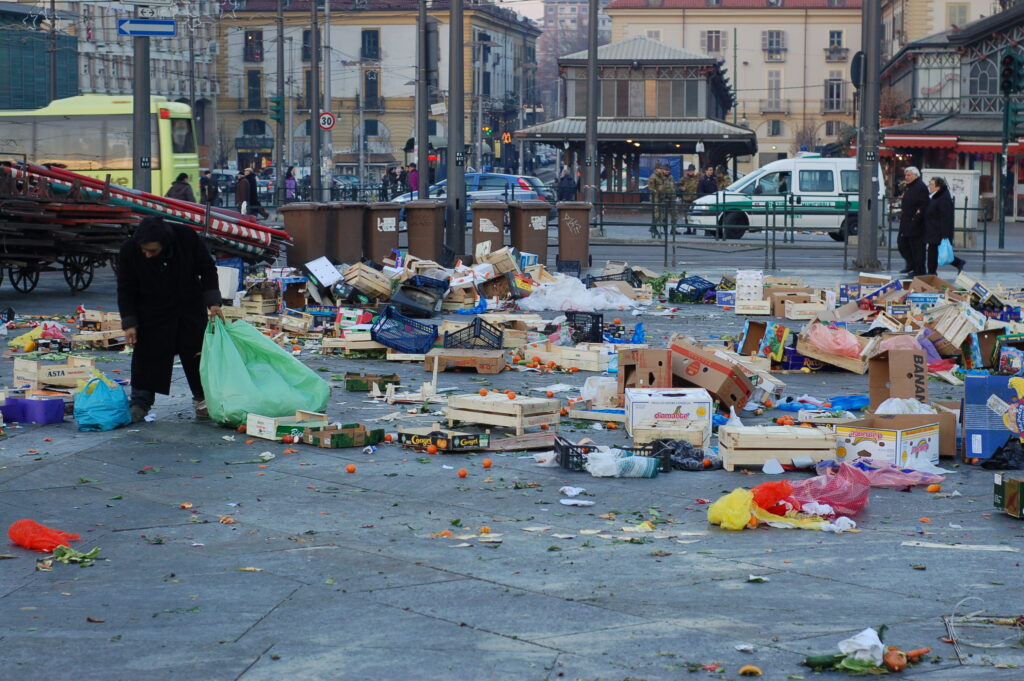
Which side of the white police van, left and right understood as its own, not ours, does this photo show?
left

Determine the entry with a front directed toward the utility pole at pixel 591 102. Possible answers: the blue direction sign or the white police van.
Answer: the white police van

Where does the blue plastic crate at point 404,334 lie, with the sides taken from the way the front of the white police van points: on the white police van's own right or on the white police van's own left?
on the white police van's own left

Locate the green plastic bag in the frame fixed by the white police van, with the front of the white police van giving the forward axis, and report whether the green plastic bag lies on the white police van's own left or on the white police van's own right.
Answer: on the white police van's own left

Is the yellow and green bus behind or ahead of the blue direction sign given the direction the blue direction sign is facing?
behind

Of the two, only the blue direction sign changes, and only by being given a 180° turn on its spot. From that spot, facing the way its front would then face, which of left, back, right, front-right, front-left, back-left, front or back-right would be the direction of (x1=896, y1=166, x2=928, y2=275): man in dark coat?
right

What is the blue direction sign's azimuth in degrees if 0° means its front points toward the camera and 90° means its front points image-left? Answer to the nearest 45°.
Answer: approximately 0°

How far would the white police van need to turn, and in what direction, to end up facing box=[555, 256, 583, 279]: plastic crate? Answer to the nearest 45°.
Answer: approximately 90° to its left

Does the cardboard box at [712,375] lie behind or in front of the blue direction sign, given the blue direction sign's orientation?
in front

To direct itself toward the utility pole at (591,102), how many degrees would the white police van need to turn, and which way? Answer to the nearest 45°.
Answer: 0° — it already faces it
